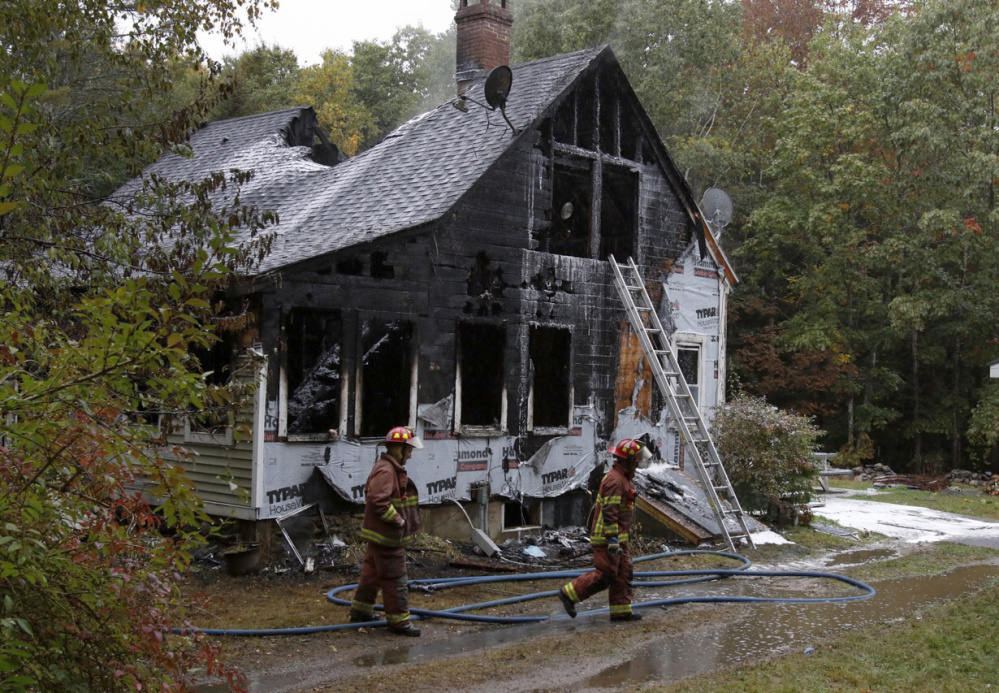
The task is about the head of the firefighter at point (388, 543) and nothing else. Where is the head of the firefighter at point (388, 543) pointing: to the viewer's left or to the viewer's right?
to the viewer's right

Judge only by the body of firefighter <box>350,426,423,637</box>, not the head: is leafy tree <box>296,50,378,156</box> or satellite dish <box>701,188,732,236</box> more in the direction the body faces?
the satellite dish

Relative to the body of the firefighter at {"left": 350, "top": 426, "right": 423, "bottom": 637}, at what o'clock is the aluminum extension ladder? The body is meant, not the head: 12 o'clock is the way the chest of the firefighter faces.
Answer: The aluminum extension ladder is roughly at 10 o'clock from the firefighter.

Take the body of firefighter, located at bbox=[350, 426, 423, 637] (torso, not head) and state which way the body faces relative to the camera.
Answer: to the viewer's right

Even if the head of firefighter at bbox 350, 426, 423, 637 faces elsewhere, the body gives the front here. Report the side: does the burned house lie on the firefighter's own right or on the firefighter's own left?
on the firefighter's own left
